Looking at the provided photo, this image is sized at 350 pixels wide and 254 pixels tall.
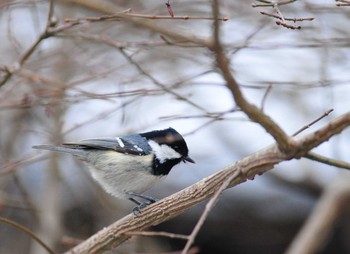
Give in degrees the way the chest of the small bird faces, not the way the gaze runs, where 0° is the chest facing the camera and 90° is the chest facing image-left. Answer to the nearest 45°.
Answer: approximately 270°

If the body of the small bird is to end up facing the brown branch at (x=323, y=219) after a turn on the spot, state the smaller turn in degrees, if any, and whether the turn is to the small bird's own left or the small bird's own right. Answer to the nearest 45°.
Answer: approximately 45° to the small bird's own left

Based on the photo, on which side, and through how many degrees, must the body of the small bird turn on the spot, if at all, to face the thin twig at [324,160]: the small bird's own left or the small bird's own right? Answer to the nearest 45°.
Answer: approximately 45° to the small bird's own right
